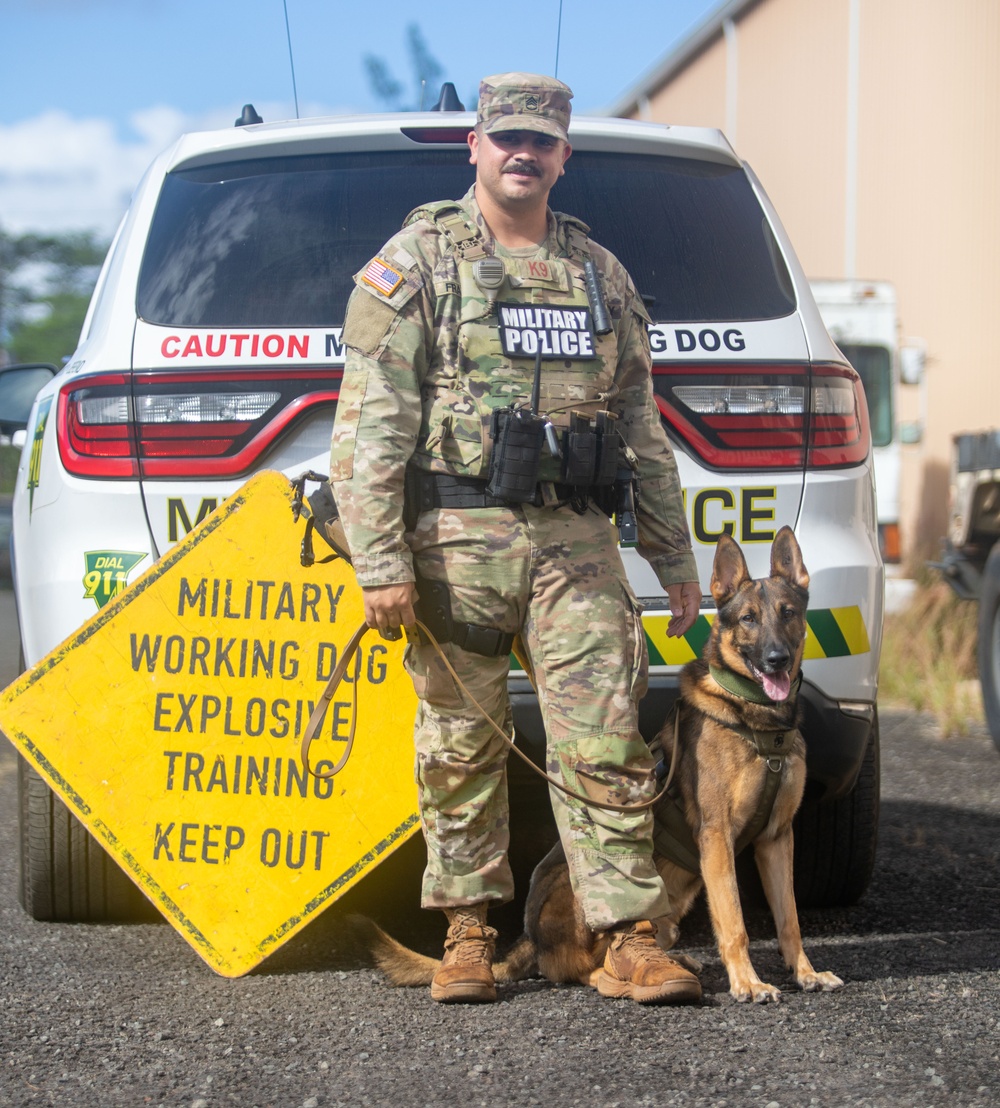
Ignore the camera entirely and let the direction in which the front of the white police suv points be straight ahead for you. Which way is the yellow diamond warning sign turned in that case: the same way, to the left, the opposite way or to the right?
the opposite way

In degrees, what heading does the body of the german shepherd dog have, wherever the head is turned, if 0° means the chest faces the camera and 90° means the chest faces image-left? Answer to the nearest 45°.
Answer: approximately 315°

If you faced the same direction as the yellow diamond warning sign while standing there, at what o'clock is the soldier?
The soldier is roughly at 10 o'clock from the yellow diamond warning sign.

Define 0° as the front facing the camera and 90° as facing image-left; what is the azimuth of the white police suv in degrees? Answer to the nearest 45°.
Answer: approximately 180°

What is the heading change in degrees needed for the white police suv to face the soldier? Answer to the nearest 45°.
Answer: approximately 135° to its right

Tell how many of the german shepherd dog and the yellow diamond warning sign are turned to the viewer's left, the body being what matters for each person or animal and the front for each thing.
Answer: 0

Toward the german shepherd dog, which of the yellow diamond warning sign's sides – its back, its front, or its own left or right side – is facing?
left

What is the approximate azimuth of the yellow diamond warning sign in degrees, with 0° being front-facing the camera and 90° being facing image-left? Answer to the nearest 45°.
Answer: approximately 0°
